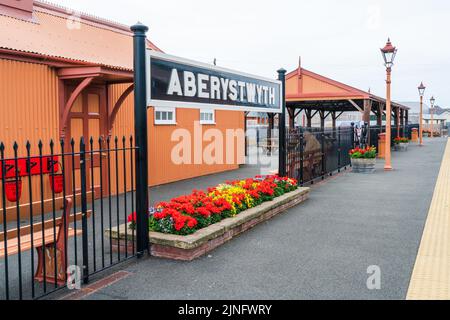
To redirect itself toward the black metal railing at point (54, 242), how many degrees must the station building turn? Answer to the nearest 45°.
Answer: approximately 45° to its right

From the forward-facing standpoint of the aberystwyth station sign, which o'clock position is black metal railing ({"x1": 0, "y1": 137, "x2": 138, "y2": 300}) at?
The black metal railing is roughly at 3 o'clock from the aberystwyth station sign.

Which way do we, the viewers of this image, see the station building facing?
facing the viewer and to the right of the viewer

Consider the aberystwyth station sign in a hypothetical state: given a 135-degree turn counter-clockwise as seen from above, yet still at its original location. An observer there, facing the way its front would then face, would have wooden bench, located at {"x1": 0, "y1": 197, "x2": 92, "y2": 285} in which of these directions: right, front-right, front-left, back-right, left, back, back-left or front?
back-left

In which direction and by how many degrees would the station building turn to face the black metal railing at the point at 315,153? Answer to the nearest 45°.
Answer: approximately 45° to its left

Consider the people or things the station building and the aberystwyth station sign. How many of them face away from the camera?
0

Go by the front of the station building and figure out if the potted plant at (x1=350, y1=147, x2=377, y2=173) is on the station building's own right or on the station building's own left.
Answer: on the station building's own left

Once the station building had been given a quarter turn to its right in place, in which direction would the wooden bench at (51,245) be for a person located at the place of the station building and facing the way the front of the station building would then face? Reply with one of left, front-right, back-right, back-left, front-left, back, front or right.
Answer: front-left

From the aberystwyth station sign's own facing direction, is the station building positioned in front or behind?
behind

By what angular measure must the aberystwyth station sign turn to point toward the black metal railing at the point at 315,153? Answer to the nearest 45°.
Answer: approximately 90° to its left

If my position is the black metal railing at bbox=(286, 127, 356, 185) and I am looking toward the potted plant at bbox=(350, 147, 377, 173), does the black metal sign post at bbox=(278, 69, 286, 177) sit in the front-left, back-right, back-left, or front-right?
back-right
